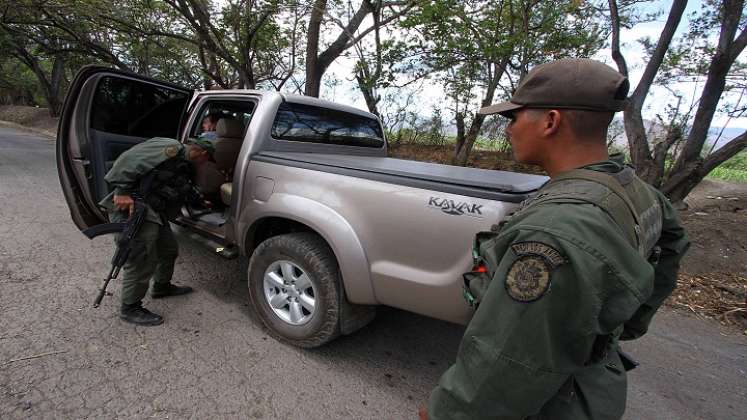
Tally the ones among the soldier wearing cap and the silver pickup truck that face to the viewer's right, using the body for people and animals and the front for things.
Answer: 0

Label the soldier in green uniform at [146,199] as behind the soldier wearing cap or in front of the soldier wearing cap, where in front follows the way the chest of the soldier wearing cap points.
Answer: in front

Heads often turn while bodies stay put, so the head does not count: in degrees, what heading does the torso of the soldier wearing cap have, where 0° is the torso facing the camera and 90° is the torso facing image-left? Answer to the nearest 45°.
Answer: approximately 135°

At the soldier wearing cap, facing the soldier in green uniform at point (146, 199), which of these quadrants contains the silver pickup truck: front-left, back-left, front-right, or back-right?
front-right

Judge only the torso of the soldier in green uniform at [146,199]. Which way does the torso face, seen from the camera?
to the viewer's right

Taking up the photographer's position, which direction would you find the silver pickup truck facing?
facing away from the viewer and to the left of the viewer

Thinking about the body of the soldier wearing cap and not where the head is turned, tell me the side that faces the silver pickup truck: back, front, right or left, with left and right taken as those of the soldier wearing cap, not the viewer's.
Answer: front

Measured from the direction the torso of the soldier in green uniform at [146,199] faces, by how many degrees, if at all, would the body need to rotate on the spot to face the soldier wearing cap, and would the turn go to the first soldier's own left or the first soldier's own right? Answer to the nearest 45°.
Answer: approximately 90° to the first soldier's own right

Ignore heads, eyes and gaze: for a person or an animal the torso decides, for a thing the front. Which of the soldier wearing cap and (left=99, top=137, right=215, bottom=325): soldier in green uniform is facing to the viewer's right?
the soldier in green uniform

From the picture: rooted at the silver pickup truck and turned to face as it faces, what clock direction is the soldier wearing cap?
The soldier wearing cap is roughly at 7 o'clock from the silver pickup truck.
